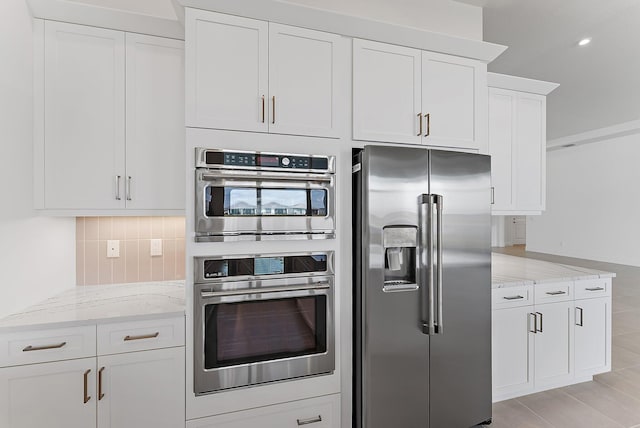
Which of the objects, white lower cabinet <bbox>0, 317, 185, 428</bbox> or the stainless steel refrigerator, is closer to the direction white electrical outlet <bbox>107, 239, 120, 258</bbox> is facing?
the white lower cabinet

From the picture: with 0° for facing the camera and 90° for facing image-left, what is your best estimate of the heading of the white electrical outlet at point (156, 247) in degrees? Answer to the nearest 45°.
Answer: approximately 0°

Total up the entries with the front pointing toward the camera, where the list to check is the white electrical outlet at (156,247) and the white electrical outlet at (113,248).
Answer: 2

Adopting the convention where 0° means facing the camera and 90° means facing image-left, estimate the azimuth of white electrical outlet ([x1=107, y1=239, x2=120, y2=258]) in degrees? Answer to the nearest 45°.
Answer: approximately 0°

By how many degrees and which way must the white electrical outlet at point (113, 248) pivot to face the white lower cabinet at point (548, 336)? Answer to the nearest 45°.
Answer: approximately 45° to its left

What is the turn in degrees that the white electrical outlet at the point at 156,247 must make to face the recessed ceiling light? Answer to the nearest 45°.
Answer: approximately 90° to its left
